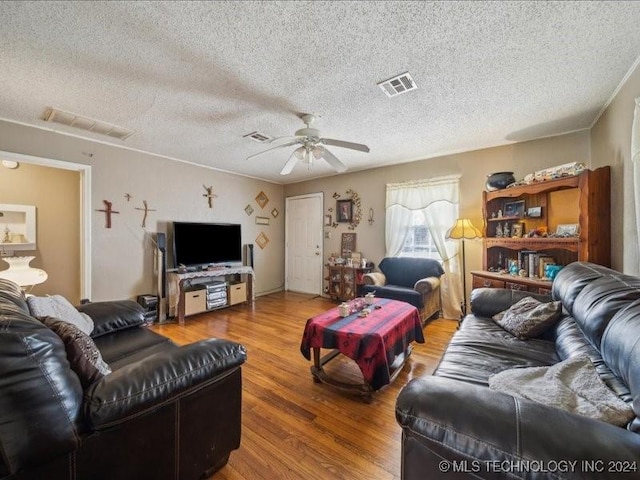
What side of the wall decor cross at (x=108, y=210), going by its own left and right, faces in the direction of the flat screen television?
left

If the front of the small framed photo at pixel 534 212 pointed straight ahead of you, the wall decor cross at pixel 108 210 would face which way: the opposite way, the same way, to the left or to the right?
to the left

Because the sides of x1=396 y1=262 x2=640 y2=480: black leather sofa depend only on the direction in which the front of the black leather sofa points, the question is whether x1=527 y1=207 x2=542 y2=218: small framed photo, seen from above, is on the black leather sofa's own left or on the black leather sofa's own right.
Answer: on the black leather sofa's own right

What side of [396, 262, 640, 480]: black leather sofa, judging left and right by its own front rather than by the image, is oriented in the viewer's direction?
left

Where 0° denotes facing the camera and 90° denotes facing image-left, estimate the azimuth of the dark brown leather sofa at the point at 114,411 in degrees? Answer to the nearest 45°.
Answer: approximately 225°

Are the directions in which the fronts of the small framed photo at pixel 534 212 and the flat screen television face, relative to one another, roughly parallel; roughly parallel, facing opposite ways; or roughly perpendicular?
roughly perpendicular

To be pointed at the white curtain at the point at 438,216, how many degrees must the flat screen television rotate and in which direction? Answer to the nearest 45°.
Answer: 0° — it already faces it

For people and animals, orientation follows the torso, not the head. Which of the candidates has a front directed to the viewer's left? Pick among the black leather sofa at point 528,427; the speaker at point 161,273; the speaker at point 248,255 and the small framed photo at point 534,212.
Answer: the black leather sofa

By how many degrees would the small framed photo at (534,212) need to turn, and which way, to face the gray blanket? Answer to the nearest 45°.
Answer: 0° — it already faces it
